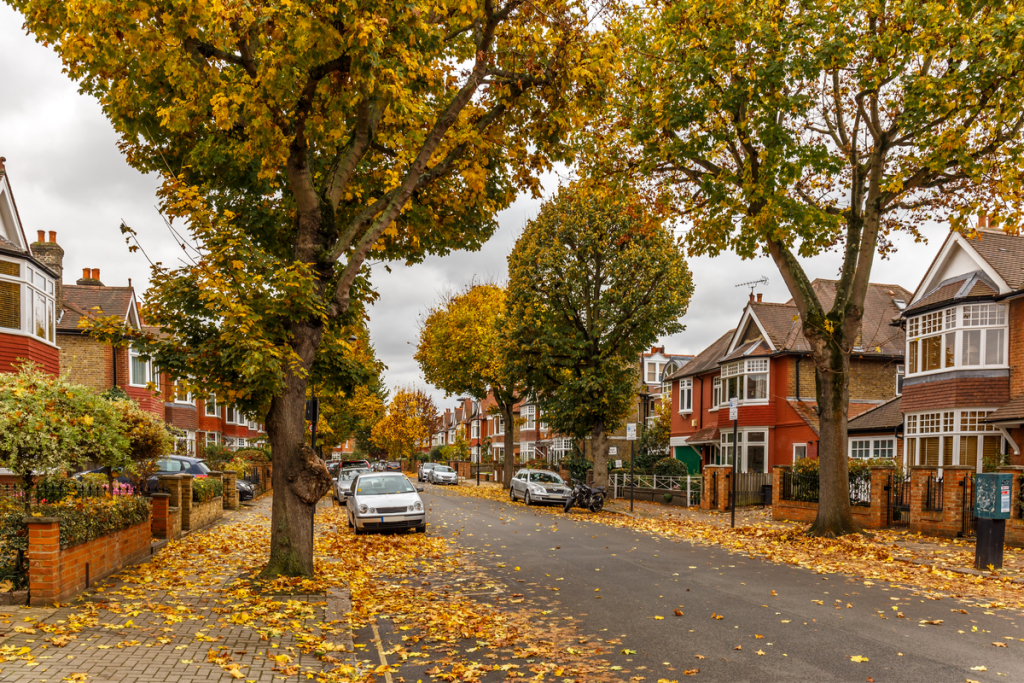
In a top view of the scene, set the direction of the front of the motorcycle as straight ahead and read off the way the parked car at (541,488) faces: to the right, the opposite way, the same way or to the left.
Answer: to the left

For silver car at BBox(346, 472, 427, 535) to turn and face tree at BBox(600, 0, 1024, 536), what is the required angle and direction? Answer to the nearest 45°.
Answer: approximately 45° to its left

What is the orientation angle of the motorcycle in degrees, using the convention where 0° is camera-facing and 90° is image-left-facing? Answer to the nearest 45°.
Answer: approximately 45°

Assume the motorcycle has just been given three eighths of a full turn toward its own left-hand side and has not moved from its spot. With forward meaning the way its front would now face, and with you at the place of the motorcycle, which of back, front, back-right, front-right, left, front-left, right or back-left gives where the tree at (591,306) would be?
left

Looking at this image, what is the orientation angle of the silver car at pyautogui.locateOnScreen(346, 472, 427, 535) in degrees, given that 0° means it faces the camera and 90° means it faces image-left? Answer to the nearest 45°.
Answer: approximately 0°

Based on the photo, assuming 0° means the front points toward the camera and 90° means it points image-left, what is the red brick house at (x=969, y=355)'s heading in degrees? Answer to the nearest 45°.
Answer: approximately 45°

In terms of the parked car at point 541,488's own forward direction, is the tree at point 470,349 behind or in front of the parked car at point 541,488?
behind
